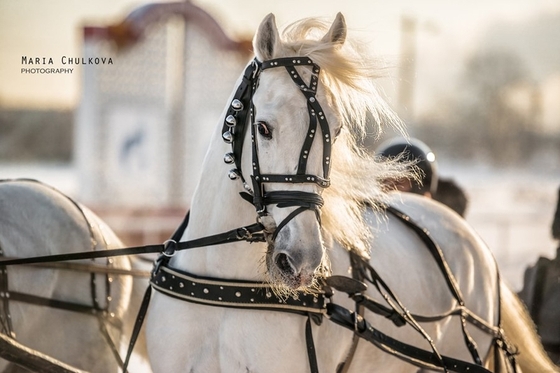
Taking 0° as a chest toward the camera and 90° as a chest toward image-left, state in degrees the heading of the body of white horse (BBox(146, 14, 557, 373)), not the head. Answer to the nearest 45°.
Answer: approximately 45°

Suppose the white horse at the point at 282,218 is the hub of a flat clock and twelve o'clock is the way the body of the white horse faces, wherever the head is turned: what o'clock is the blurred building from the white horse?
The blurred building is roughly at 4 o'clock from the white horse.

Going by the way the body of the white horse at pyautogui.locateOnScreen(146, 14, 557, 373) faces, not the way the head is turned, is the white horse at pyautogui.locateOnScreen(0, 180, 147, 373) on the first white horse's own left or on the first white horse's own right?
on the first white horse's own right

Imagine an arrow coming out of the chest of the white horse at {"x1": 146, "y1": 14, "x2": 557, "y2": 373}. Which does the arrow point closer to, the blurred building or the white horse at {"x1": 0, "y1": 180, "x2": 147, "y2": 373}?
the white horse
